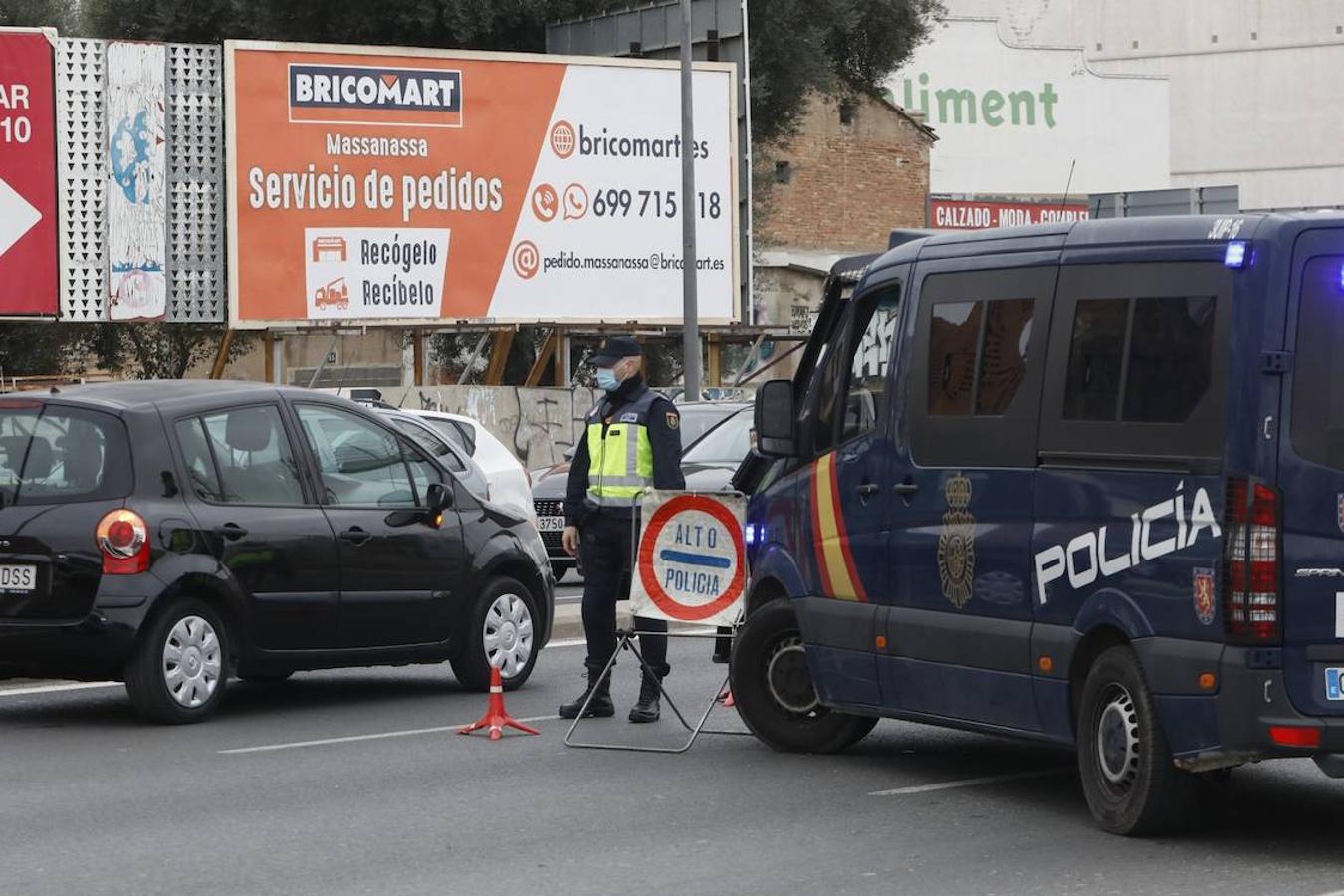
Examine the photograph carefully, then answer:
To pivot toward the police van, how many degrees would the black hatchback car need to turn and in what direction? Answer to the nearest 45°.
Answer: approximately 90° to its right

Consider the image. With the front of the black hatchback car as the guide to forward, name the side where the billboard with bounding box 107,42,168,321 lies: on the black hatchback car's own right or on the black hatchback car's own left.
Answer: on the black hatchback car's own left

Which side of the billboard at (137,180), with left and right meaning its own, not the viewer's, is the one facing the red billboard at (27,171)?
right

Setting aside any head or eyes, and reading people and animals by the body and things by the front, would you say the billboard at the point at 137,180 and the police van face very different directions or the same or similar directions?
very different directions

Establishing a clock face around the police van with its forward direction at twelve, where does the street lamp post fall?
The street lamp post is roughly at 1 o'clock from the police van.

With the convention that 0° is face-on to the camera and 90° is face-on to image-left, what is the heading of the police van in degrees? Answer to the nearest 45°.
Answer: approximately 135°

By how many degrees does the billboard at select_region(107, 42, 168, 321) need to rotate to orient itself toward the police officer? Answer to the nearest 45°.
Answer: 0° — it already faces them

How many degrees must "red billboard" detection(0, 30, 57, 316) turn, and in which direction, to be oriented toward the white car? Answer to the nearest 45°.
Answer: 0° — it already faces it
